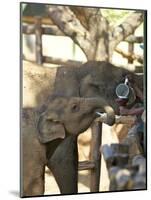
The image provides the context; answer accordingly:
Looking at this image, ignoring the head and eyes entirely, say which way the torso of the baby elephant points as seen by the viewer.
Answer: to the viewer's right
